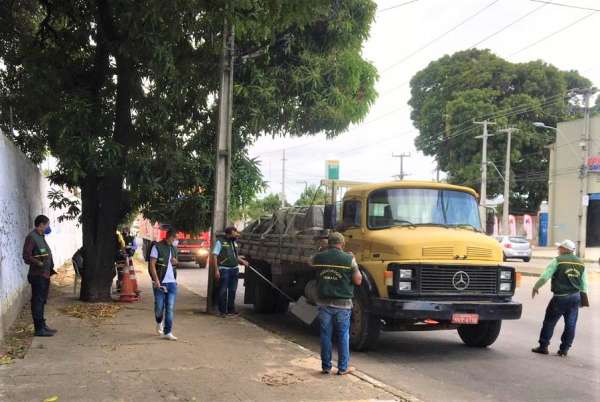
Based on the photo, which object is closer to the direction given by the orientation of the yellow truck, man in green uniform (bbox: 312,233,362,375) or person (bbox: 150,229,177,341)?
the man in green uniform

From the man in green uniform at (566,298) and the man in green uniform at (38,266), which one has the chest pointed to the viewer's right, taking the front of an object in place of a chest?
the man in green uniform at (38,266)

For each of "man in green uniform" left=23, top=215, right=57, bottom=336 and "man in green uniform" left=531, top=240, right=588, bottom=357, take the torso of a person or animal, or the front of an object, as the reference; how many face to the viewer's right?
1

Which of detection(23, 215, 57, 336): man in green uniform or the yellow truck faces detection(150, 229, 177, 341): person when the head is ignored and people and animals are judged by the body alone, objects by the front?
the man in green uniform

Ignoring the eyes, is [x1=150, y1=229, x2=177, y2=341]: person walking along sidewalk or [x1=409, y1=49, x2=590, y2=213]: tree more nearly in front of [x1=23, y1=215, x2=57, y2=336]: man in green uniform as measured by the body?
the person walking along sidewalk

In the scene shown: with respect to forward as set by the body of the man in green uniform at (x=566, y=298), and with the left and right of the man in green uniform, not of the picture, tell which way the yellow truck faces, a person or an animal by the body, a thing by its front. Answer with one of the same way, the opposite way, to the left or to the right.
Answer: the opposite way

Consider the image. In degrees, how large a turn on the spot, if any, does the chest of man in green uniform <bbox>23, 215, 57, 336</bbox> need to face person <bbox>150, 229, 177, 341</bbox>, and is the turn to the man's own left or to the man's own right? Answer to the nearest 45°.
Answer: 0° — they already face them

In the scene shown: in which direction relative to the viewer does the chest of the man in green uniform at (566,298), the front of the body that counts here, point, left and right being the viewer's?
facing away from the viewer and to the left of the viewer

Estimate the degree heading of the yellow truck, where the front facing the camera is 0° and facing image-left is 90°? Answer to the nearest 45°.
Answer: approximately 315°

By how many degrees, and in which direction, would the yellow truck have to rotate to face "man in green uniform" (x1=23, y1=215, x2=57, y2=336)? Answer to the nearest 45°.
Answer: approximately 135° to its right

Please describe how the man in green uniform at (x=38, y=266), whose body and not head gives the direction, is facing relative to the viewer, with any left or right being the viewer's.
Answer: facing to the right of the viewer
